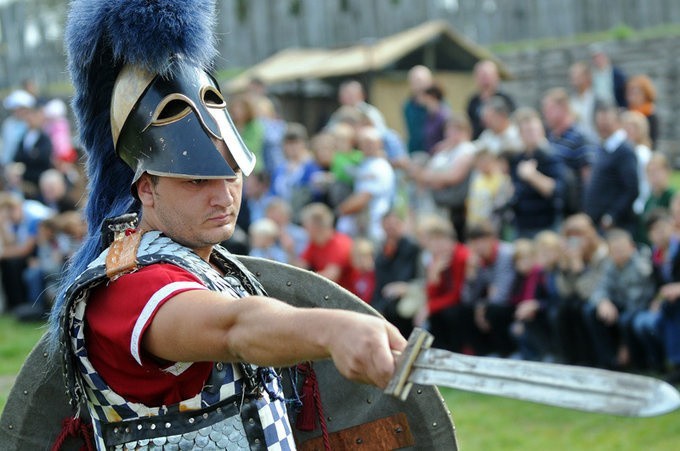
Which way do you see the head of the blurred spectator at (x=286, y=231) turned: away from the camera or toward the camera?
toward the camera

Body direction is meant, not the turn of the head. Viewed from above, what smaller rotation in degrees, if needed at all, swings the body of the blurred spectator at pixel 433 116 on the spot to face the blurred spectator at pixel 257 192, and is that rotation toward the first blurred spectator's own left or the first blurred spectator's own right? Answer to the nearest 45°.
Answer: approximately 45° to the first blurred spectator's own right

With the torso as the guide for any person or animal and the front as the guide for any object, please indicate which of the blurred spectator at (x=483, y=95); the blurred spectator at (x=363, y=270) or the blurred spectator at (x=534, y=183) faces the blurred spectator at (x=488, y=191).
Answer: the blurred spectator at (x=483, y=95)

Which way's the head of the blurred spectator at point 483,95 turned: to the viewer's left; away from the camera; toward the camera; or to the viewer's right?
toward the camera

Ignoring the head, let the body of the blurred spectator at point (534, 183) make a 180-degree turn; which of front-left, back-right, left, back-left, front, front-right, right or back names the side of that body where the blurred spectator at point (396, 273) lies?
left

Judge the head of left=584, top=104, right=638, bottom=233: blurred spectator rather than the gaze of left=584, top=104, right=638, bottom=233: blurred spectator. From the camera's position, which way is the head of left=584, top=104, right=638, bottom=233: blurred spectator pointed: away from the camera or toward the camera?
toward the camera

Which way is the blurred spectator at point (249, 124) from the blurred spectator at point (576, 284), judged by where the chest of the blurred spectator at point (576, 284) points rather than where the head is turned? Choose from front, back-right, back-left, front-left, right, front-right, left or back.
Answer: right

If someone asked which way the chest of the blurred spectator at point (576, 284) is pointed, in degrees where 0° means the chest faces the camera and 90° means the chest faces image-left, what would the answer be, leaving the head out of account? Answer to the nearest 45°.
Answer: approximately 45°

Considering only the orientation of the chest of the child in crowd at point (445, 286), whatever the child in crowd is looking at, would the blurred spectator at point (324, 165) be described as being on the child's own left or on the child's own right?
on the child's own right

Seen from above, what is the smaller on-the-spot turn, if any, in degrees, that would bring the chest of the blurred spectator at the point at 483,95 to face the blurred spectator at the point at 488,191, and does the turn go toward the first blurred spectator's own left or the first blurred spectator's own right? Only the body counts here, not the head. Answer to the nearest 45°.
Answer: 0° — they already face them

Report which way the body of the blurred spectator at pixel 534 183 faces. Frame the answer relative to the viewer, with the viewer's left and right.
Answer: facing the viewer

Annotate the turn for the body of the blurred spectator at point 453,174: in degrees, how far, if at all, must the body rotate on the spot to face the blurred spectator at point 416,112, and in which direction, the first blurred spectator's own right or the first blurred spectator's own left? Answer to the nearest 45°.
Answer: approximately 135° to the first blurred spectator's own right

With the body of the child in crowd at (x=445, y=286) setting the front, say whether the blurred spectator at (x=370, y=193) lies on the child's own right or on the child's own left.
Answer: on the child's own right

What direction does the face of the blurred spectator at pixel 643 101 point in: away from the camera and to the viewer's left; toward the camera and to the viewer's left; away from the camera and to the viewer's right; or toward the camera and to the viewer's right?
toward the camera and to the viewer's left

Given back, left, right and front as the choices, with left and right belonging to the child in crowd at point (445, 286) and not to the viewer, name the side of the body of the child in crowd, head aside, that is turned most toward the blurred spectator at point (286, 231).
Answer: right

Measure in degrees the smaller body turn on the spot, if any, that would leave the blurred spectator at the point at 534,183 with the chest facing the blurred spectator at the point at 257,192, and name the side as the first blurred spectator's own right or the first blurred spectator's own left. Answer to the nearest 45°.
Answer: approximately 135° to the first blurred spectator's own right

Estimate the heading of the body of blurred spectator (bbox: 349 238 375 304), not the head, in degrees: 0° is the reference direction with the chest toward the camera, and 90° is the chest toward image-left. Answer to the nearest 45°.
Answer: approximately 0°

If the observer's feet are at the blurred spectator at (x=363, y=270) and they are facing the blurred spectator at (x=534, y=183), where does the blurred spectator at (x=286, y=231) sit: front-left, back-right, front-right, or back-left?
back-left

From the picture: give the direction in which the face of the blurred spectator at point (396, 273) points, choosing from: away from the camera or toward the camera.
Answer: toward the camera

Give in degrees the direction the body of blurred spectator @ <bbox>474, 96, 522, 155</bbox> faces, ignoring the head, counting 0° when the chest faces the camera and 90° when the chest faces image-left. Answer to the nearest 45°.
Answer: approximately 45°

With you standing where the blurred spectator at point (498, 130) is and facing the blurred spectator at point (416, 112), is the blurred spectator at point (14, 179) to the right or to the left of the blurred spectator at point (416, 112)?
left
